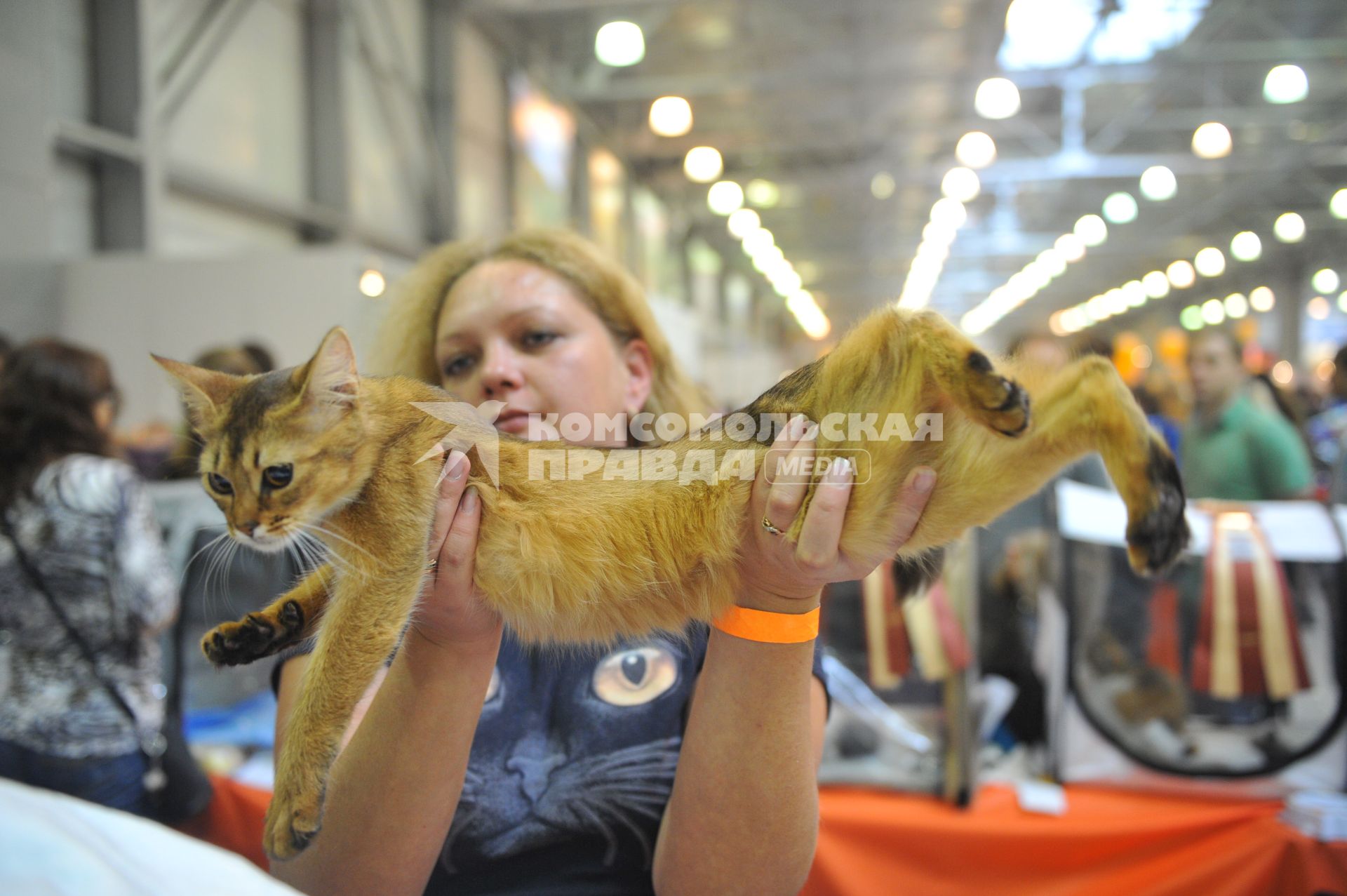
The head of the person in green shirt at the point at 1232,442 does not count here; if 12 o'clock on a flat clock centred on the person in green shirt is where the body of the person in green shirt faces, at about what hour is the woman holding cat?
The woman holding cat is roughly at 11 o'clock from the person in green shirt.

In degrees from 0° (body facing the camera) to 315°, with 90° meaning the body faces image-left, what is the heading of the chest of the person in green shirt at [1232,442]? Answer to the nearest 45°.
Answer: approximately 45°

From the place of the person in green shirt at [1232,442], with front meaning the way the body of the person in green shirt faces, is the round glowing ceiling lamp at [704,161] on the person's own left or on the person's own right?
on the person's own right

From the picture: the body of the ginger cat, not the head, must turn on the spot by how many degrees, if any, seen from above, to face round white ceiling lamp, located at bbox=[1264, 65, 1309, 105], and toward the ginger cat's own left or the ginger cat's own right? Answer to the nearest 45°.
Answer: approximately 135° to the ginger cat's own right

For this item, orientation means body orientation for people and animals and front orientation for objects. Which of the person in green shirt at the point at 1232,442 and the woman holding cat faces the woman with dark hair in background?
the person in green shirt

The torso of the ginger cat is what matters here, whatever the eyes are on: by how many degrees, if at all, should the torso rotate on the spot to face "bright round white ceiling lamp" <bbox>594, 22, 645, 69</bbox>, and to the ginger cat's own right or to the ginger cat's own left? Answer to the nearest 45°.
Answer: approximately 90° to the ginger cat's own right

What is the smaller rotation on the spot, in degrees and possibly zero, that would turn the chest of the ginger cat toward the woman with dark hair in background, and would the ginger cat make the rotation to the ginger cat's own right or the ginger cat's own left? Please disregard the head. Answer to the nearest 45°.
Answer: approximately 45° to the ginger cat's own right

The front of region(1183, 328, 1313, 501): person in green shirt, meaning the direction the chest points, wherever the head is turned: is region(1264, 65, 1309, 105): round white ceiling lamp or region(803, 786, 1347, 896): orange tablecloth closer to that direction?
the orange tablecloth

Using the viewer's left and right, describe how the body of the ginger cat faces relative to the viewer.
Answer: facing to the left of the viewer

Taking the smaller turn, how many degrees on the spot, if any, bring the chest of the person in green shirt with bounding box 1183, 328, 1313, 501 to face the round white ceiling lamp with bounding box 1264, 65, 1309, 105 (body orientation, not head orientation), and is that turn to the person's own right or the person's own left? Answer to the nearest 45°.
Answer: approximately 135° to the person's own right

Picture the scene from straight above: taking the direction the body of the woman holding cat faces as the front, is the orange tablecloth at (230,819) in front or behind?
behind

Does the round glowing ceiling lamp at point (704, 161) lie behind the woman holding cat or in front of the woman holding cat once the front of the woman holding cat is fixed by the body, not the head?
behind

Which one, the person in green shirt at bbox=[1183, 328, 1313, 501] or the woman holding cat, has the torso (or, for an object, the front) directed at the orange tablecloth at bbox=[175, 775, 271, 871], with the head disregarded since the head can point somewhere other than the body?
the person in green shirt

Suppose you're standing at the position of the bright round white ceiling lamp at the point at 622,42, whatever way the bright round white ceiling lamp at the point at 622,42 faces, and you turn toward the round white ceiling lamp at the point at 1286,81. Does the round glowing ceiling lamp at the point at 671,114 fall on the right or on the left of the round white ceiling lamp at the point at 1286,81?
left

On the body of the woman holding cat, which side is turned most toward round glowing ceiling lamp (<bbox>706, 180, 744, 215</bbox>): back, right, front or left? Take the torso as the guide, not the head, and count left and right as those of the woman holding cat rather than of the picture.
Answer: back
